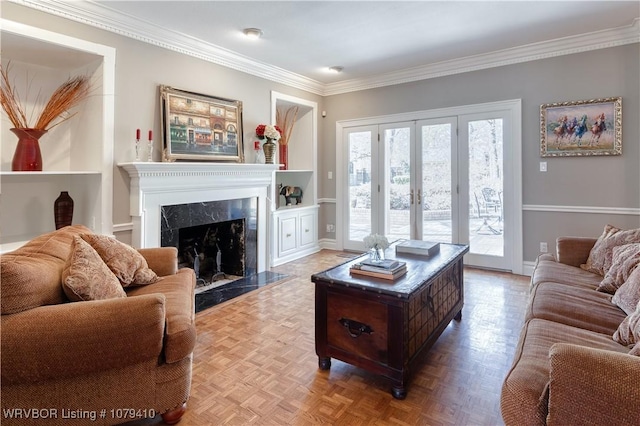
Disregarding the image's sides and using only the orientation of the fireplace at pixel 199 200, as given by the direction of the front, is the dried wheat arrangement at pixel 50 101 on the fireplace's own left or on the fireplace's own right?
on the fireplace's own right

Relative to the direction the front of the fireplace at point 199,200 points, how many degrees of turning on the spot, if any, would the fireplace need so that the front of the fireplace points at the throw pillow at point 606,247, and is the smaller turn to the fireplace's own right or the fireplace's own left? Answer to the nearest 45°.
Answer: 0° — it already faces it

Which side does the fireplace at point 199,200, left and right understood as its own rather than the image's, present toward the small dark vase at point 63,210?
right

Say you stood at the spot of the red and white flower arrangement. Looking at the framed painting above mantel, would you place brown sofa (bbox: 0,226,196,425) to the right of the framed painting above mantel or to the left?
left

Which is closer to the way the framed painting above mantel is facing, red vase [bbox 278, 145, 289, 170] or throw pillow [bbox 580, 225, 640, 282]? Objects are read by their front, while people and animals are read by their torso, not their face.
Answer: the throw pillow

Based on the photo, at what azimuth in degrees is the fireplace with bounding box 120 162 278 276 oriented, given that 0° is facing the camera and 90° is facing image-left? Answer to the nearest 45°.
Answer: approximately 315°

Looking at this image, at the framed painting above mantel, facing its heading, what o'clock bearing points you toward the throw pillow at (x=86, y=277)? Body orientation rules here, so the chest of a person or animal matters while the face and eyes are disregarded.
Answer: The throw pillow is roughly at 2 o'clock from the framed painting above mantel.

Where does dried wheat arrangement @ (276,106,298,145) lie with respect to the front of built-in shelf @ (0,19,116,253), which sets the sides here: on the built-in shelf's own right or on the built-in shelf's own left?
on the built-in shelf's own left

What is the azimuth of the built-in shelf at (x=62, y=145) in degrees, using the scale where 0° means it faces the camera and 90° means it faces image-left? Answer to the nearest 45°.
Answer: approximately 315°

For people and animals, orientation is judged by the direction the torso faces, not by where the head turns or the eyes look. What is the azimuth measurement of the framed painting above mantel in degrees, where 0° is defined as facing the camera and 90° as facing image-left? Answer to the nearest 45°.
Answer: approximately 315°
